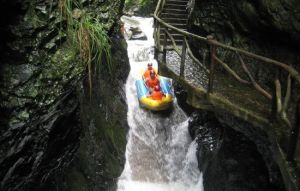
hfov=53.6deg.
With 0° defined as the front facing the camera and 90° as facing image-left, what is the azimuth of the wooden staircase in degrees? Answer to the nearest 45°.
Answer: approximately 0°

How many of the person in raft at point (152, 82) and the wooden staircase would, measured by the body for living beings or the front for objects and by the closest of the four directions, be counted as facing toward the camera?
2

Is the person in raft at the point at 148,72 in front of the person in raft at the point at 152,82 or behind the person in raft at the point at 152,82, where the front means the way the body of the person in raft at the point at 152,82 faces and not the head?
behind

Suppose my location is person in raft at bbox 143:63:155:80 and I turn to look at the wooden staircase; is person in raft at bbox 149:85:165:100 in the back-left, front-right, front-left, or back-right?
back-right
